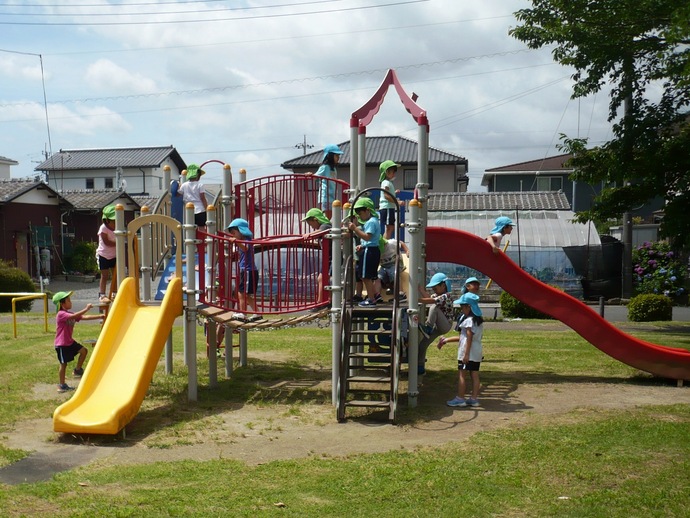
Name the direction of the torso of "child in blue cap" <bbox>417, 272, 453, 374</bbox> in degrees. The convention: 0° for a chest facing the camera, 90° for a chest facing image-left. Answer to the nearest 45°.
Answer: approximately 90°

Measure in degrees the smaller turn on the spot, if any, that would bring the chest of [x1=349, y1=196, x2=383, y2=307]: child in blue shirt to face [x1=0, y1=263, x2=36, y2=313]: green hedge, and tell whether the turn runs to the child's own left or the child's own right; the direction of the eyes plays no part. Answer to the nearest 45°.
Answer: approximately 45° to the child's own right

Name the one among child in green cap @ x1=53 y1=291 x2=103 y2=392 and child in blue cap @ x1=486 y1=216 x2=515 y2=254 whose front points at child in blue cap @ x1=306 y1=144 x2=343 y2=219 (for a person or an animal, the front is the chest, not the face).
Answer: the child in green cap

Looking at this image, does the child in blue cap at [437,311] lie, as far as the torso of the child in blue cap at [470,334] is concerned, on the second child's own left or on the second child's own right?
on the second child's own right

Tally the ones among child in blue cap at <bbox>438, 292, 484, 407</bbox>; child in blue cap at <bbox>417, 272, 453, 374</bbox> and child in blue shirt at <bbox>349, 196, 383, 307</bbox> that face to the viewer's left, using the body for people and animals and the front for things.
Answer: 3

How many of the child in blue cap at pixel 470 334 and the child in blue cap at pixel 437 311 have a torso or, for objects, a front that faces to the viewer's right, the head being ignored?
0

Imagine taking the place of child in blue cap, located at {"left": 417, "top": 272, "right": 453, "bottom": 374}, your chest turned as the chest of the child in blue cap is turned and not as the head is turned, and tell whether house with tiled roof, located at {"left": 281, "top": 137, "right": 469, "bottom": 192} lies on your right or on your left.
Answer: on your right

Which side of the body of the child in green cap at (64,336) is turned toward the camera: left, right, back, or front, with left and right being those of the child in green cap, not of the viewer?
right

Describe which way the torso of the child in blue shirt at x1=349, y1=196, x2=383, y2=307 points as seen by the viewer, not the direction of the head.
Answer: to the viewer's left

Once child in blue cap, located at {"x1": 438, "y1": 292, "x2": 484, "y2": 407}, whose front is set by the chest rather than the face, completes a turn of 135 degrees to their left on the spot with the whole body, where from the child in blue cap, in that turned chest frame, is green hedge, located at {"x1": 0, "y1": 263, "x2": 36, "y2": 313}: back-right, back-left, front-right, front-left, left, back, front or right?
back

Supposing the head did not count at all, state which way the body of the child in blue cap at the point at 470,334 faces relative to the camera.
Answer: to the viewer's left

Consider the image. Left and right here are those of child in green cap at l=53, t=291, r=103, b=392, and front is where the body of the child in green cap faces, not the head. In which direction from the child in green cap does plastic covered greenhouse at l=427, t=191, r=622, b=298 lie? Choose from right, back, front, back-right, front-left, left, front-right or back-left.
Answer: front-left

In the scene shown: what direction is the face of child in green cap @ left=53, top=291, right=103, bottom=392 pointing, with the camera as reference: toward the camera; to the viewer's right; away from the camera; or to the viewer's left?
to the viewer's right

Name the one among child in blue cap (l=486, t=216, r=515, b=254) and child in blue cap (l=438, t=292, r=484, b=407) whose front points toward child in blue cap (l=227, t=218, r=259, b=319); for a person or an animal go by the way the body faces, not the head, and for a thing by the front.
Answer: child in blue cap (l=438, t=292, r=484, b=407)
